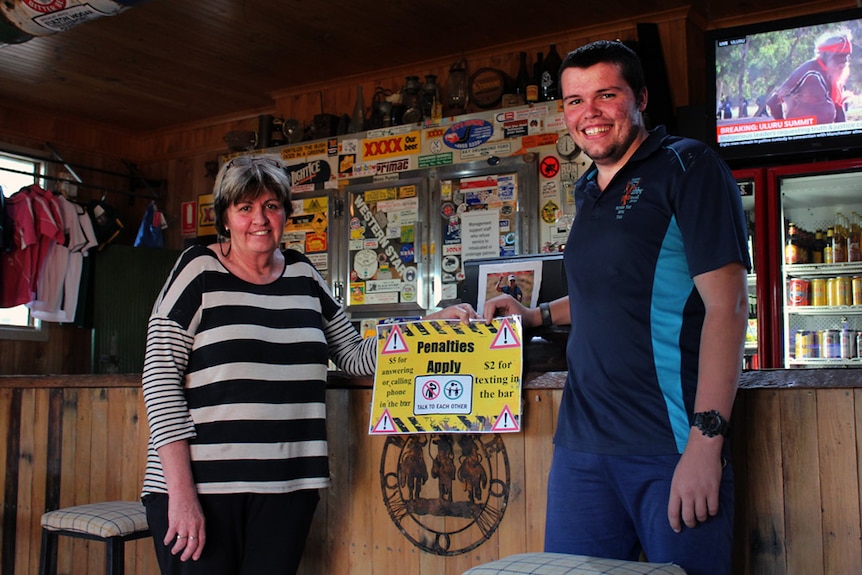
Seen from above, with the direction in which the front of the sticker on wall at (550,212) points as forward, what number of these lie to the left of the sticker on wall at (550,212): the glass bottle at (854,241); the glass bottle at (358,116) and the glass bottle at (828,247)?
2

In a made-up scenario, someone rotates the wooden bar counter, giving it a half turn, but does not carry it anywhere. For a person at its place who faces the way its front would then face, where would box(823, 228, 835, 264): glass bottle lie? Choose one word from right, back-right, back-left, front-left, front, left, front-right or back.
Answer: front-right

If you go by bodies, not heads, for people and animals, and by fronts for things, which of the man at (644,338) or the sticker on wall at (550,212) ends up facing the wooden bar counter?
the sticker on wall

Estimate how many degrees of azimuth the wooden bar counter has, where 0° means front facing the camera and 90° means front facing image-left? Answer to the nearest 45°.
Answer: approximately 0°

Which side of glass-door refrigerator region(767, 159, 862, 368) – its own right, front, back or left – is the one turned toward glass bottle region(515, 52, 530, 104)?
right

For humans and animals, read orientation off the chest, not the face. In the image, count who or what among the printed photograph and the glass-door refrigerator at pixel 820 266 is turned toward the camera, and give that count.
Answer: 2

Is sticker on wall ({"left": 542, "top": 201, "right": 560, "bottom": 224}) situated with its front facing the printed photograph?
yes

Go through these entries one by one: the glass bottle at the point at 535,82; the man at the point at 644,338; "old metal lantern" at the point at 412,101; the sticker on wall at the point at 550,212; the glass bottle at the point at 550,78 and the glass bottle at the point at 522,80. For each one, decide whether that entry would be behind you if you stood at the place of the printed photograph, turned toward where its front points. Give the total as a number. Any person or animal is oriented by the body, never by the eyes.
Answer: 5

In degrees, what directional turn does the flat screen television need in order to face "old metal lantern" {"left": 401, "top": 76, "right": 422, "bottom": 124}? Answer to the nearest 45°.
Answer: approximately 45° to its right

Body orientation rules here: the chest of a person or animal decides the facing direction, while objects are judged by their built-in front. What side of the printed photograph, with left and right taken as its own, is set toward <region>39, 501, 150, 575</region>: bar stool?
right

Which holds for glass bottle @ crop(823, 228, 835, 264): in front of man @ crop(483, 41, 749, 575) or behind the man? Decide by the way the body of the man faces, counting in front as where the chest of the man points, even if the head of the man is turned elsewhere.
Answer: behind

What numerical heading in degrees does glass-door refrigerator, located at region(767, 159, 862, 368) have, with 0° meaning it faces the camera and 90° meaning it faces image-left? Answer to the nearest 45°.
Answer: approximately 0°
